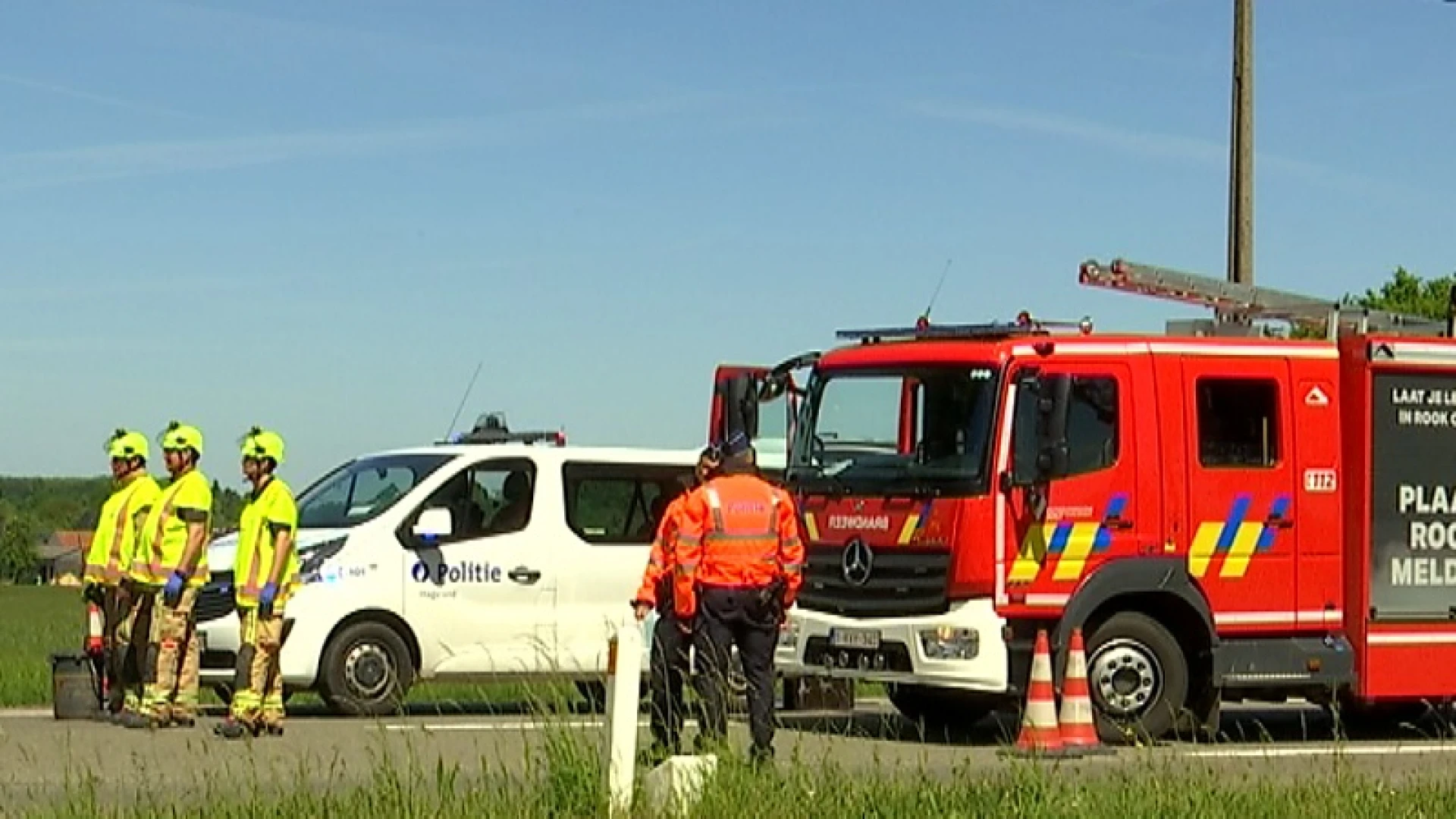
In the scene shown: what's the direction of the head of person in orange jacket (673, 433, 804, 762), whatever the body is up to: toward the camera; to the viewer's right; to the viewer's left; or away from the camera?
away from the camera

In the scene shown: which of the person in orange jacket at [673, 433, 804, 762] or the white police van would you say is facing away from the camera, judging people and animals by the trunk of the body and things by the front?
the person in orange jacket

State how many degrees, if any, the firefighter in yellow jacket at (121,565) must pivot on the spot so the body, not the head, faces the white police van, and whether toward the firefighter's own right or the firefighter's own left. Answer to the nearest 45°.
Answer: approximately 135° to the firefighter's own left

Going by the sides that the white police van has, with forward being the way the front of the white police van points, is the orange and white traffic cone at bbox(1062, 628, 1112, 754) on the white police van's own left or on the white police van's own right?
on the white police van's own left

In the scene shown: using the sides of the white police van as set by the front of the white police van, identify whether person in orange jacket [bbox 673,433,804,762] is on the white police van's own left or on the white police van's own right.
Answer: on the white police van's own left

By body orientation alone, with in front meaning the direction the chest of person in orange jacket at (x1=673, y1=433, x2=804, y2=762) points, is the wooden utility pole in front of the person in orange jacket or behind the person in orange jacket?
in front

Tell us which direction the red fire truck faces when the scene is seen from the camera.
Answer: facing the viewer and to the left of the viewer

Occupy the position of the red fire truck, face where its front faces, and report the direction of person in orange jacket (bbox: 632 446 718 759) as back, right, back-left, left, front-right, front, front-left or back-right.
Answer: front

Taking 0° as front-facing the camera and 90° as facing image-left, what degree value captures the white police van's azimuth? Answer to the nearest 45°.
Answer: approximately 45°

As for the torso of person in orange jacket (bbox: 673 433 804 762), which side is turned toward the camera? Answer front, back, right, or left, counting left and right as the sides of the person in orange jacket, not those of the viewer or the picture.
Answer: back
